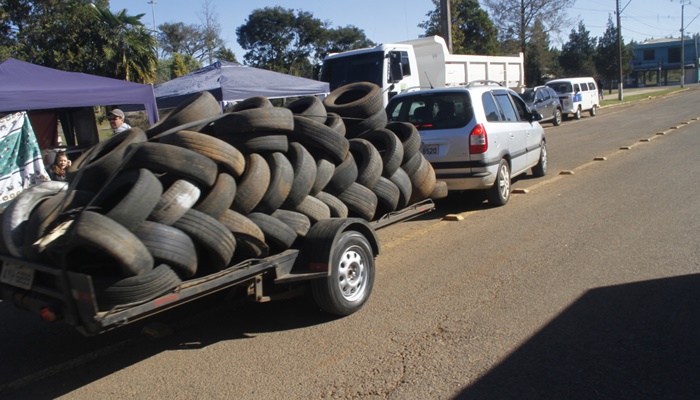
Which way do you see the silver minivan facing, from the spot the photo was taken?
facing away from the viewer and to the right of the viewer

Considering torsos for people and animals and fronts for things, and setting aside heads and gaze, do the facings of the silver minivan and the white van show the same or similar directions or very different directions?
very different directions

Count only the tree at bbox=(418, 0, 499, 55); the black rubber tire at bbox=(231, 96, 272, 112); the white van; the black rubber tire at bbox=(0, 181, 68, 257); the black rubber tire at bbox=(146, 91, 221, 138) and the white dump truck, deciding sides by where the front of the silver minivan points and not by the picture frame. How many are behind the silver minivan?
3

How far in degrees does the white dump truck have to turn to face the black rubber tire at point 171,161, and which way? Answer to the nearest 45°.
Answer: approximately 45° to its left

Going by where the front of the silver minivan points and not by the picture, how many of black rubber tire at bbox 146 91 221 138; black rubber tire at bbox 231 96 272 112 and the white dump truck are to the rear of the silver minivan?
2

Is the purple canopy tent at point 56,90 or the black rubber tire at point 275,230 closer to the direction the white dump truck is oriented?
the purple canopy tent

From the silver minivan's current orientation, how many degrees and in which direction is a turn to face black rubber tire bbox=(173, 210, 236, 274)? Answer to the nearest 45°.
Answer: approximately 135° to its right

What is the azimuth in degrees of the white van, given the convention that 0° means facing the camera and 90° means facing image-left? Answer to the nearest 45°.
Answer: approximately 45°

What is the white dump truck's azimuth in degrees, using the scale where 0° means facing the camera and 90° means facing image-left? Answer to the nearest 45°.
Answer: approximately 45°

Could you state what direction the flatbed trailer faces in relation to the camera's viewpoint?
facing away from the viewer and to the right of the viewer

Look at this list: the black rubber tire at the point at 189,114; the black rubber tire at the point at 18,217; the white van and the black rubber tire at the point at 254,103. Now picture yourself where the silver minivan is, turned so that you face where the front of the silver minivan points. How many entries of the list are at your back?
3

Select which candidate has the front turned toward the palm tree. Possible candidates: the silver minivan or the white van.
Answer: the white van

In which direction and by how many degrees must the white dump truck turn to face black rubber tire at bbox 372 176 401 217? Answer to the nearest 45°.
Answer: approximately 45° to its left
